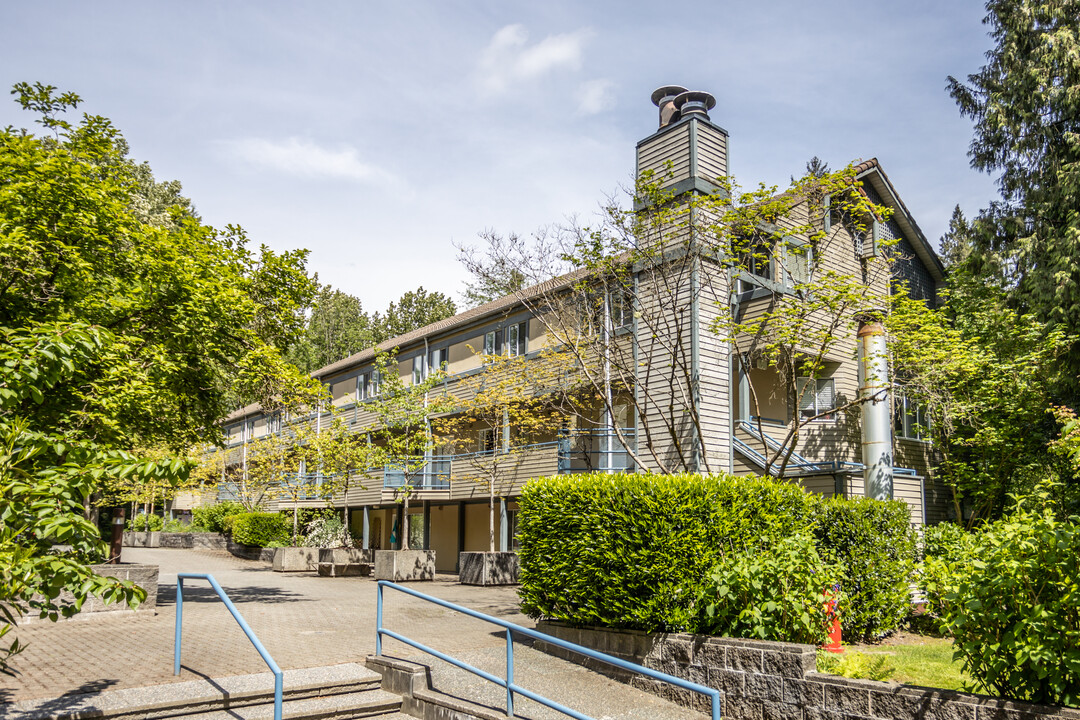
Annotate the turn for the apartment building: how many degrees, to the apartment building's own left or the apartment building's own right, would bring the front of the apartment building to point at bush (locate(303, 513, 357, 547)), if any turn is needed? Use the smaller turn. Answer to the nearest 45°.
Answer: approximately 90° to the apartment building's own right

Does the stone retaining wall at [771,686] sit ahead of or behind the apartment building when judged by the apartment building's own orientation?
ahead

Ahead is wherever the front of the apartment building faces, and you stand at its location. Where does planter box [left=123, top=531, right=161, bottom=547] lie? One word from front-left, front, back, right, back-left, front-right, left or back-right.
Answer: right

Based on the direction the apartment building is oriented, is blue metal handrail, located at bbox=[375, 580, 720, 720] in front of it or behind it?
in front

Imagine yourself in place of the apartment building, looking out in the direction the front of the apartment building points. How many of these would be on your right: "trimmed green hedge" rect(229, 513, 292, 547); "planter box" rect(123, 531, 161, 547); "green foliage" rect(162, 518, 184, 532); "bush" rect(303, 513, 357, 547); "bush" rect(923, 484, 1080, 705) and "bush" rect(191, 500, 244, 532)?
5

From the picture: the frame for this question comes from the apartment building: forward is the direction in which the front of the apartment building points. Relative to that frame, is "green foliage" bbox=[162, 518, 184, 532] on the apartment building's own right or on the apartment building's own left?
on the apartment building's own right

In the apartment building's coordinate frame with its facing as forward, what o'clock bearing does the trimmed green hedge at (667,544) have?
The trimmed green hedge is roughly at 11 o'clock from the apartment building.

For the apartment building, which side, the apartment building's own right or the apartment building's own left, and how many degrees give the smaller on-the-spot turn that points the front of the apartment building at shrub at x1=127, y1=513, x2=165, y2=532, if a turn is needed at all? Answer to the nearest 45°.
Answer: approximately 90° to the apartment building's own right

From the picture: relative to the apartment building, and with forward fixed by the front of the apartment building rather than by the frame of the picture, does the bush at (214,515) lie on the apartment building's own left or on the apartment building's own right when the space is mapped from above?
on the apartment building's own right

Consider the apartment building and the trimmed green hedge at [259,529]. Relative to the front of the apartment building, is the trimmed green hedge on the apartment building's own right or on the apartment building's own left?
on the apartment building's own right

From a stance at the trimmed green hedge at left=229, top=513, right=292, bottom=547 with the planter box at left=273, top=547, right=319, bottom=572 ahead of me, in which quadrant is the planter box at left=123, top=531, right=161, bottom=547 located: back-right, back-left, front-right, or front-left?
back-right

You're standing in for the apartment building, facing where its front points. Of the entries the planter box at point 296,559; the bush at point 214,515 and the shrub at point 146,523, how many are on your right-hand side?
3

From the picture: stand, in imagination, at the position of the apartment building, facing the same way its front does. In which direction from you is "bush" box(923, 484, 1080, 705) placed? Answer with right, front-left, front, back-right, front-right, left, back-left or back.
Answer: front-left

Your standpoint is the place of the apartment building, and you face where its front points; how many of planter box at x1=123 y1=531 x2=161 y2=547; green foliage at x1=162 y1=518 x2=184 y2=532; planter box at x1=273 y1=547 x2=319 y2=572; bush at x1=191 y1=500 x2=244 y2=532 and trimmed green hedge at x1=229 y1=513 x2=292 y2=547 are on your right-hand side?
5

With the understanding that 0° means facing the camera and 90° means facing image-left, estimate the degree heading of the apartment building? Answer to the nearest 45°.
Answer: approximately 45°

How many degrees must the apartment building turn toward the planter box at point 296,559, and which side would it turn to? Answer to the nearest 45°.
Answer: approximately 90° to its right
